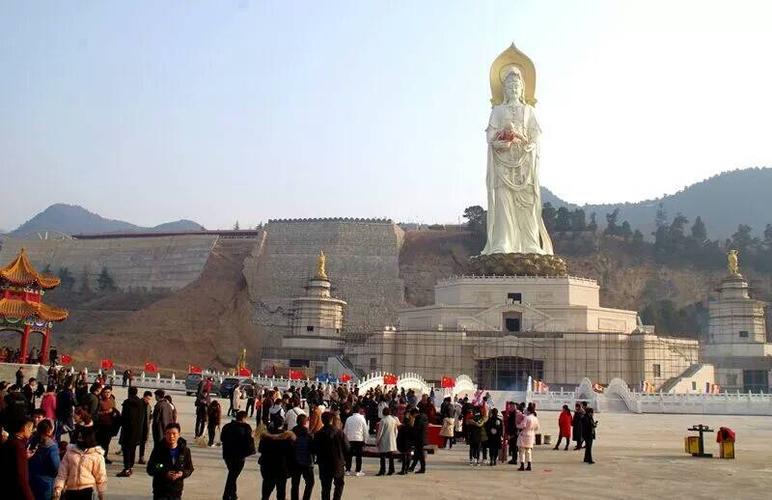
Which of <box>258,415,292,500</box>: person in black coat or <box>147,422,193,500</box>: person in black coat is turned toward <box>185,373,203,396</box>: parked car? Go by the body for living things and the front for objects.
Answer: <box>258,415,292,500</box>: person in black coat

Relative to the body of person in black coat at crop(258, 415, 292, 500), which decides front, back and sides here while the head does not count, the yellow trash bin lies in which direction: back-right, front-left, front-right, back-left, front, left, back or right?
front-right

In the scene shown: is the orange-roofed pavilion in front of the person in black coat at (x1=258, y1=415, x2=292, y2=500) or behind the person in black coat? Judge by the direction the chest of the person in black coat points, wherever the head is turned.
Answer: in front

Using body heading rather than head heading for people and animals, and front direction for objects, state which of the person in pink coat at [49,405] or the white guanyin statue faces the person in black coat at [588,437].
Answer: the white guanyin statue

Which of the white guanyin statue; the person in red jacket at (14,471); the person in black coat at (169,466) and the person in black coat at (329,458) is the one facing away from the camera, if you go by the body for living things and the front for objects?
the person in black coat at (329,458)

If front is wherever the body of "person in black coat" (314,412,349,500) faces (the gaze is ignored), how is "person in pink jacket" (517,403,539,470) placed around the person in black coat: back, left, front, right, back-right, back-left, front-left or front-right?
front-right

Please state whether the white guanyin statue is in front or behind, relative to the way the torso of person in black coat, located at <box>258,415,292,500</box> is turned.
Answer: in front

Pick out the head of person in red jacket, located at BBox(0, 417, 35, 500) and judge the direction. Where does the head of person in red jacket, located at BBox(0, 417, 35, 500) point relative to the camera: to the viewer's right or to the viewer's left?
to the viewer's right

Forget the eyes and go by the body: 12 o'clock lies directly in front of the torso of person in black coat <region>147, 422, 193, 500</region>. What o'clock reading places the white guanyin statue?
The white guanyin statue is roughly at 7 o'clock from the person in black coat.

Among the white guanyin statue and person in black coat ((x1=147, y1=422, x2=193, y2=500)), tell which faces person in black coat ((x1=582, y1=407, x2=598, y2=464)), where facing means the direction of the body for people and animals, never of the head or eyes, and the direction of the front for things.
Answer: the white guanyin statue

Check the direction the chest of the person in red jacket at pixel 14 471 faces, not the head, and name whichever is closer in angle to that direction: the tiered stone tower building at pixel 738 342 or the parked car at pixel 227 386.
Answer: the tiered stone tower building

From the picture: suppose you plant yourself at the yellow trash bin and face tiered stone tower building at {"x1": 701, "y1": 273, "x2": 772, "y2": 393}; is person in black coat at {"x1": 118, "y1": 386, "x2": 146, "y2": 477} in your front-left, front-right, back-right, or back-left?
back-left

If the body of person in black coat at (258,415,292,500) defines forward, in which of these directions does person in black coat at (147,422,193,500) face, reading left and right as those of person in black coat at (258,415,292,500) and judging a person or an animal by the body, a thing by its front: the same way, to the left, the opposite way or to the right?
the opposite way

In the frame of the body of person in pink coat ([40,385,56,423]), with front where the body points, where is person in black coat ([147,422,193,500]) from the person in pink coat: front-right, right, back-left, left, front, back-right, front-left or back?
back
